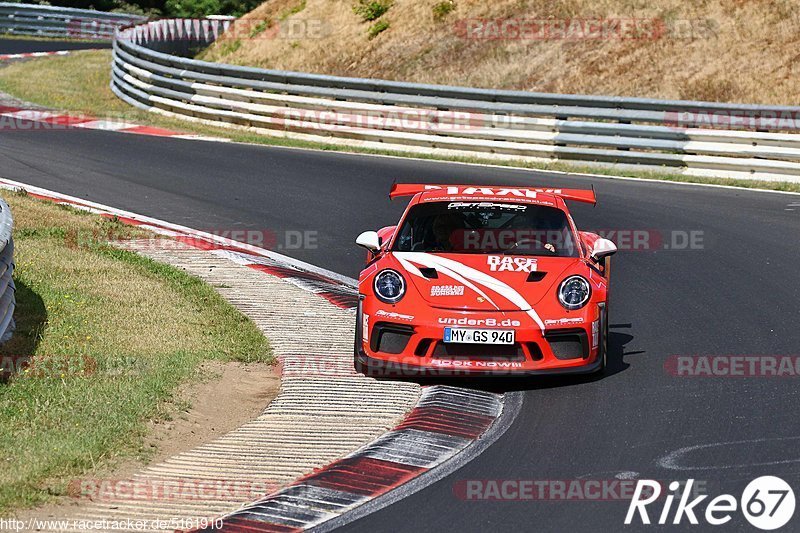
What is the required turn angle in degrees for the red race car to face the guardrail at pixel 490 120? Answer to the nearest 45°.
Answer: approximately 180°

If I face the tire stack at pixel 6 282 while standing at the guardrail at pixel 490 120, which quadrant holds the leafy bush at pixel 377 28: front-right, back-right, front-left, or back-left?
back-right

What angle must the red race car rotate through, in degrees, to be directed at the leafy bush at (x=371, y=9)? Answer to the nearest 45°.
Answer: approximately 180°

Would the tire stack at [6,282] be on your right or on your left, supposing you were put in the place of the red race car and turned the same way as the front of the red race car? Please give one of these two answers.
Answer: on your right

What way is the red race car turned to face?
toward the camera

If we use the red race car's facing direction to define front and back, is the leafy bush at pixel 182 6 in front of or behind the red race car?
behind

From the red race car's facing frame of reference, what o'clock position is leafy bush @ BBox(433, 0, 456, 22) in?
The leafy bush is roughly at 6 o'clock from the red race car.

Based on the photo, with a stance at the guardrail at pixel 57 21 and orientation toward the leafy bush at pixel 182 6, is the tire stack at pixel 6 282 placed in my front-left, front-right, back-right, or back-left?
back-right

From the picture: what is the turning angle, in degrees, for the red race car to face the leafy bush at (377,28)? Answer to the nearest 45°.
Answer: approximately 180°

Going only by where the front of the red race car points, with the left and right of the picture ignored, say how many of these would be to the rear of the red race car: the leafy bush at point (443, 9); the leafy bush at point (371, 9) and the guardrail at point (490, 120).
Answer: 3

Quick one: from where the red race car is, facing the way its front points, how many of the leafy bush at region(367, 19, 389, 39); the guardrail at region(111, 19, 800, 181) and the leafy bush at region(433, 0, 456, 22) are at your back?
3
